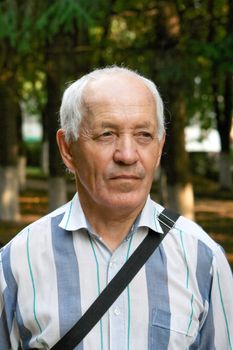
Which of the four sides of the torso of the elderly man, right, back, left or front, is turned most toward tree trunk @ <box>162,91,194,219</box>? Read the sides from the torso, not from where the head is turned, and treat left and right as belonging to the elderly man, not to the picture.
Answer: back

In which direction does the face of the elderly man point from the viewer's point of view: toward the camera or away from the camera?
toward the camera

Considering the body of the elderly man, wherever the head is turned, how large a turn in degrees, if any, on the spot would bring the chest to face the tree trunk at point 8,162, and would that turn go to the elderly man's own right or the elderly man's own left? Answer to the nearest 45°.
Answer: approximately 180°

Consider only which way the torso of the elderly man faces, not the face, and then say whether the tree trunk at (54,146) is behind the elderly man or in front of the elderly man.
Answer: behind

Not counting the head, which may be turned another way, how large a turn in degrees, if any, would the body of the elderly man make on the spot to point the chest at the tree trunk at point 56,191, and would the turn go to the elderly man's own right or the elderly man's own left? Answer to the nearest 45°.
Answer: approximately 180°

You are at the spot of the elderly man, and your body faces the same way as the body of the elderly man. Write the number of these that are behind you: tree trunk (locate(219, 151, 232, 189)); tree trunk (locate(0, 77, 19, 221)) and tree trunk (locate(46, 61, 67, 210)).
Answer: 3

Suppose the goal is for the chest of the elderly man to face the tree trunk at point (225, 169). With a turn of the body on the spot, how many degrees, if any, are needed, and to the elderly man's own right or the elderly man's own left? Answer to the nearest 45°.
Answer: approximately 180°

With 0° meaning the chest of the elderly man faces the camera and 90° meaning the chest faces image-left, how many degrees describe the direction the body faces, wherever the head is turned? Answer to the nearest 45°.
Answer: approximately 0°

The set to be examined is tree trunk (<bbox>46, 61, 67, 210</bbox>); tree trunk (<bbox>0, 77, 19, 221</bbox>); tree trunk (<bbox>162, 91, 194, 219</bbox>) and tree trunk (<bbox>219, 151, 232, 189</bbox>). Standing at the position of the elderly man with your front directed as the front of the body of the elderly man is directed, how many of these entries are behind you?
4

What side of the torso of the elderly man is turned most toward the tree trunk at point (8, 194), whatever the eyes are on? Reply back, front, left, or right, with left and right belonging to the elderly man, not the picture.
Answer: back

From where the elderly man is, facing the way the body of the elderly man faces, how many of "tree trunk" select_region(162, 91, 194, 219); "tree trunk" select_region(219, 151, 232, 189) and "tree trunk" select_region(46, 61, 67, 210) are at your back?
3
